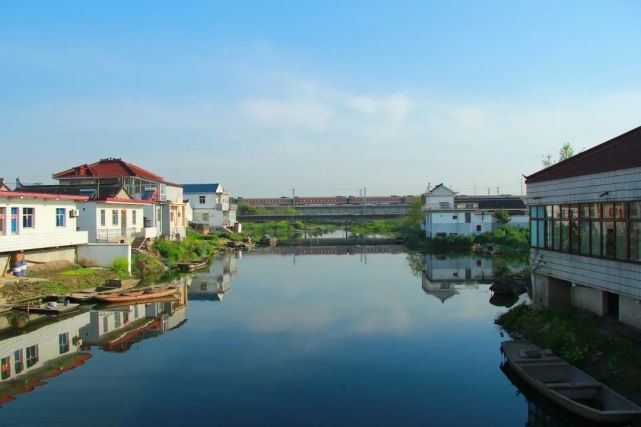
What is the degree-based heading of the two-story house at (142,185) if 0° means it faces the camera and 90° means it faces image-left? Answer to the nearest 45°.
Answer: approximately 315°

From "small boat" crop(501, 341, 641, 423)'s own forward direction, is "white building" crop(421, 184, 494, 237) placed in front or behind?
in front

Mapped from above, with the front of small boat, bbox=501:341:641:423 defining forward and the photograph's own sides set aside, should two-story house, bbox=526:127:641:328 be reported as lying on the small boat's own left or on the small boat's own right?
on the small boat's own right

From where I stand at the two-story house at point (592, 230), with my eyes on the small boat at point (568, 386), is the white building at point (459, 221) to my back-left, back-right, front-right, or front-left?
back-right

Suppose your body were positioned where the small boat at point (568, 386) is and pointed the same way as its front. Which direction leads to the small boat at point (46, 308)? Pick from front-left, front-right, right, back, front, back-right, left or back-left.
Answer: front-left

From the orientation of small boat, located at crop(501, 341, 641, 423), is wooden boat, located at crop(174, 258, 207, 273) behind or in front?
in front

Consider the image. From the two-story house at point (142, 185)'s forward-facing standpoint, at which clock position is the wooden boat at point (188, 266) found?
The wooden boat is roughly at 1 o'clock from the two-story house.

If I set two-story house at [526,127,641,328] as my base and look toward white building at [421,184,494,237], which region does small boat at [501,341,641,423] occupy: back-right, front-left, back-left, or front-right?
back-left

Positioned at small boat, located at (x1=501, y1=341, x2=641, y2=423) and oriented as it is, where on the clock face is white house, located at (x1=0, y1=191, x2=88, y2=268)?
The white house is roughly at 11 o'clock from the small boat.

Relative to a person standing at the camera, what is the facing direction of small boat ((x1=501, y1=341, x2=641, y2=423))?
facing away from the viewer and to the left of the viewer

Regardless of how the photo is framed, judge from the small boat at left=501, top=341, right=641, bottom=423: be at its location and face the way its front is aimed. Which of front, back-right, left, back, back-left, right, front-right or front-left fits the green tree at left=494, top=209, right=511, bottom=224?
front-right

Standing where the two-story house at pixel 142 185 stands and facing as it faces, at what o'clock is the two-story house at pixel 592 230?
the two-story house at pixel 592 230 is roughly at 1 o'clock from the two-story house at pixel 142 185.

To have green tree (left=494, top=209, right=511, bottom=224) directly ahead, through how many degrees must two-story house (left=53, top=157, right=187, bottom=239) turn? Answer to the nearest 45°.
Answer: approximately 45° to its left

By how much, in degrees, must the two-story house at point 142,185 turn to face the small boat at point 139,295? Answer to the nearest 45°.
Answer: approximately 45° to its right
